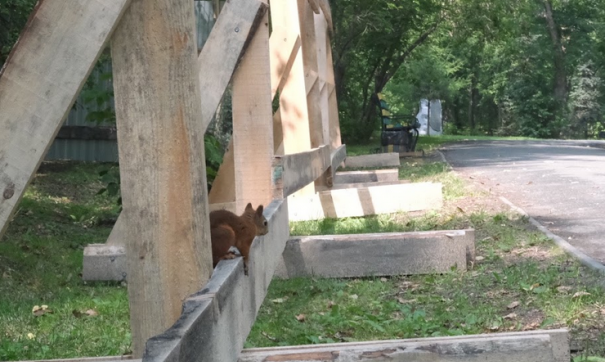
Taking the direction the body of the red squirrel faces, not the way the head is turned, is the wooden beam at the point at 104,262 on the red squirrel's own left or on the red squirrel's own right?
on the red squirrel's own left

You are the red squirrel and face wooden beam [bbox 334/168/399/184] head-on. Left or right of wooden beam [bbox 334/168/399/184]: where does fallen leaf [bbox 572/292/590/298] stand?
right

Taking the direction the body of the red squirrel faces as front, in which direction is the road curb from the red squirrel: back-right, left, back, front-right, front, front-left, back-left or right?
front-left

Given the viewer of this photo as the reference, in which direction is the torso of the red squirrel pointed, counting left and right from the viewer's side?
facing to the right of the viewer

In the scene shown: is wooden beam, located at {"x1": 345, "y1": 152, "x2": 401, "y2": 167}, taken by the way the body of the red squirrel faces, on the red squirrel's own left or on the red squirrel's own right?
on the red squirrel's own left

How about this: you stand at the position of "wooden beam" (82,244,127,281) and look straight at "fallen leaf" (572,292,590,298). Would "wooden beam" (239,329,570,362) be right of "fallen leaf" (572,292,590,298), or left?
right
